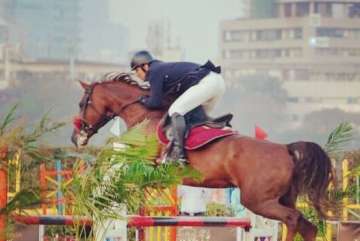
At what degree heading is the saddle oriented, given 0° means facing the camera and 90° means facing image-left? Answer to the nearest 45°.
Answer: approximately 90°

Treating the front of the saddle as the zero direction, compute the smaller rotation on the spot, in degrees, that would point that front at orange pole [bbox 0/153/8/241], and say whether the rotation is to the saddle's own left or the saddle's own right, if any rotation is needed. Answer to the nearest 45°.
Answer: approximately 45° to the saddle's own left

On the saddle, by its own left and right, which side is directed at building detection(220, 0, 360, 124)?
right

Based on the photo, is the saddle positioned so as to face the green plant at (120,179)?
no

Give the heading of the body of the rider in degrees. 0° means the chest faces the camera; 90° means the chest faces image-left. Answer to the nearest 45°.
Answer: approximately 90°

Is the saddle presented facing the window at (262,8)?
no
